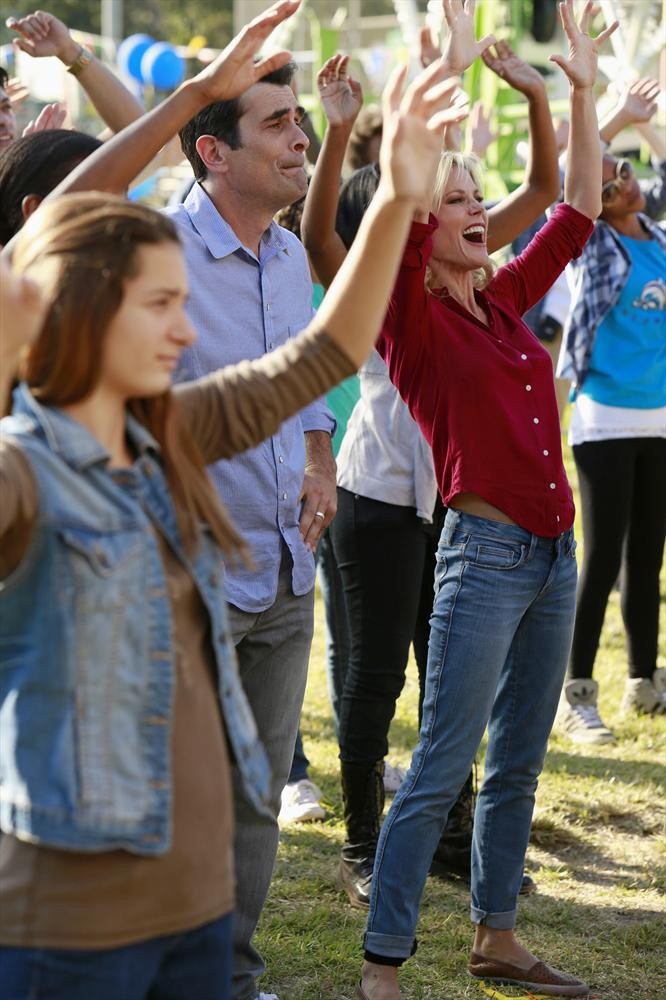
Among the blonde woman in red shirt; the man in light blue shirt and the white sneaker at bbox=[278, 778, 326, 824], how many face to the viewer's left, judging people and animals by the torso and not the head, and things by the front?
0

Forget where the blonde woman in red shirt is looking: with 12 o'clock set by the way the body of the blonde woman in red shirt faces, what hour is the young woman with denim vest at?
The young woman with denim vest is roughly at 2 o'clock from the blonde woman in red shirt.

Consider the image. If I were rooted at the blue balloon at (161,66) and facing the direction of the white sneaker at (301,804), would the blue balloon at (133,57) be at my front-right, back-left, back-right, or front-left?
back-right

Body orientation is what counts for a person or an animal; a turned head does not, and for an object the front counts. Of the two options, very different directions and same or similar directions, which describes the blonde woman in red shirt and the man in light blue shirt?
same or similar directions

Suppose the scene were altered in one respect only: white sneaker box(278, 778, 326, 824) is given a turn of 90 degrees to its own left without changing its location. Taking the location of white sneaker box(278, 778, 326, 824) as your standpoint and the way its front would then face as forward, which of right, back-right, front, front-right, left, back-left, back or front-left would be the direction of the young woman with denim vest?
back-right

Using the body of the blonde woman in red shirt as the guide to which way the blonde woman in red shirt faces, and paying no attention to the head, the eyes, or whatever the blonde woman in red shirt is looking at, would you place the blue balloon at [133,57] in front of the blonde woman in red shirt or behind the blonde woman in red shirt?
behind

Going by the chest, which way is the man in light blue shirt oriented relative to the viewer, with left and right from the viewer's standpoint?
facing the viewer and to the right of the viewer

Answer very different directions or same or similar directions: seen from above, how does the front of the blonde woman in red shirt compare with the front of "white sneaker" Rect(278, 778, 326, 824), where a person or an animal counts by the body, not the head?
same or similar directions

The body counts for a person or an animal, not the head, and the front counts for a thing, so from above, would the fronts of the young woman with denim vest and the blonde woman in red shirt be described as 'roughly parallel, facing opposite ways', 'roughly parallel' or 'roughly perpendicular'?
roughly parallel

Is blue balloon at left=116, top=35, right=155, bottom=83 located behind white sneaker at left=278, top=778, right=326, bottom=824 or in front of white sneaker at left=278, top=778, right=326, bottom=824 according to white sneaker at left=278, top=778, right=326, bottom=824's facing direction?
behind
